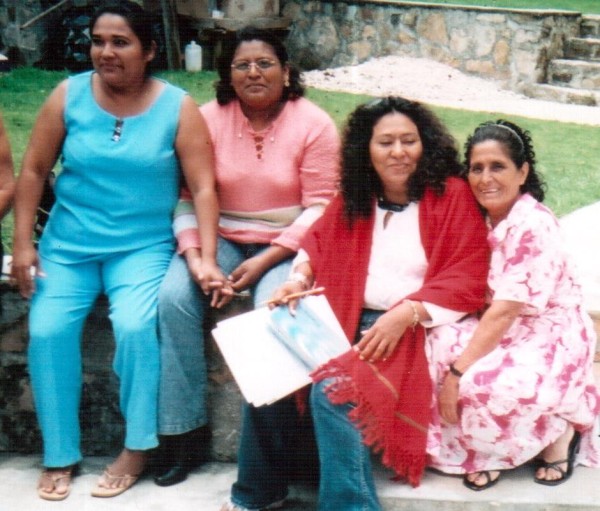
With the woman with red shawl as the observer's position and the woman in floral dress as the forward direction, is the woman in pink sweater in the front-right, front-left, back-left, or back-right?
back-left

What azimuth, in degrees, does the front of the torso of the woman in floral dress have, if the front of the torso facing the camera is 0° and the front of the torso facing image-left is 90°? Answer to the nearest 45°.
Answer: approximately 45°

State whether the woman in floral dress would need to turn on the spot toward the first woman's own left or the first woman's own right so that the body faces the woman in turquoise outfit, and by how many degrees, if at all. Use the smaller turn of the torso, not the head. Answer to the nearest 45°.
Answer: approximately 45° to the first woman's own right

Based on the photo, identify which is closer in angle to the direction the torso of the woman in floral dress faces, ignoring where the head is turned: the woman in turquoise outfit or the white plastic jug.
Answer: the woman in turquoise outfit

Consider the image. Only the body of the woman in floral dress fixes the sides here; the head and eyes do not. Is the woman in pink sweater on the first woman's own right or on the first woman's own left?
on the first woman's own right

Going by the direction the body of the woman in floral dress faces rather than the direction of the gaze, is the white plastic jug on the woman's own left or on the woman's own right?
on the woman's own right

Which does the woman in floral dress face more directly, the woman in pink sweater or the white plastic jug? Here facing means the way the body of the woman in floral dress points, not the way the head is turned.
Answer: the woman in pink sweater

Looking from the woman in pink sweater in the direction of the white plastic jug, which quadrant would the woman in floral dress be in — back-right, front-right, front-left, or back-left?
back-right
